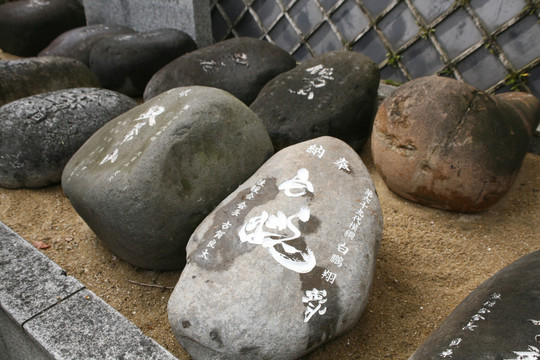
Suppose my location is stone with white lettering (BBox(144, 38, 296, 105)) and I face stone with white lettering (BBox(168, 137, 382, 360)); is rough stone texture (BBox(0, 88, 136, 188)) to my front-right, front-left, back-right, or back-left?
front-right

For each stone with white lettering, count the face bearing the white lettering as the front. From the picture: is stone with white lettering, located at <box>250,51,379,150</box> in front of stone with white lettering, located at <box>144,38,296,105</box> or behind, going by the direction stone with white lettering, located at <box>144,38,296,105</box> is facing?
in front

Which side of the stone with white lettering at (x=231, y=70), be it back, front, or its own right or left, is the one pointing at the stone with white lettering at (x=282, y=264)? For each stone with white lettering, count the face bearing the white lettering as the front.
front

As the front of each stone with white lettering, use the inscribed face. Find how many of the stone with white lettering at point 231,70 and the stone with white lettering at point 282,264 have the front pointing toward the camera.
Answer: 2

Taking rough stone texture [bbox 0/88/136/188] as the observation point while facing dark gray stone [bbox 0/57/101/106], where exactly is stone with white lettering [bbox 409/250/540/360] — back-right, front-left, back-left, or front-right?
back-right

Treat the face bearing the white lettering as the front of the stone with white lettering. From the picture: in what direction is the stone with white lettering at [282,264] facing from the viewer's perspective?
toward the camera

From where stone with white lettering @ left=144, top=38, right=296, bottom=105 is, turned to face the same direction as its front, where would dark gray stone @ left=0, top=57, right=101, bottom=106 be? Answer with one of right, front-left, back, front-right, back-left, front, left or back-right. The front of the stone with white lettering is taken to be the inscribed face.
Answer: right

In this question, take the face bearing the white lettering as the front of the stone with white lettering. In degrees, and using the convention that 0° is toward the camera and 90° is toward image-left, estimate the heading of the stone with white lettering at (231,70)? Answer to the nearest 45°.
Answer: approximately 0°

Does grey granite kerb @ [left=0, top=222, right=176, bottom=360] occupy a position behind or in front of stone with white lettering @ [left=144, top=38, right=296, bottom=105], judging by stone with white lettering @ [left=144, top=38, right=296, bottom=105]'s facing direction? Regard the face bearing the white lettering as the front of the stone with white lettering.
in front

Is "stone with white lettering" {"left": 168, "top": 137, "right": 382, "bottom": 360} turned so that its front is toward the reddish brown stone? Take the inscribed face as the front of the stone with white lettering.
no

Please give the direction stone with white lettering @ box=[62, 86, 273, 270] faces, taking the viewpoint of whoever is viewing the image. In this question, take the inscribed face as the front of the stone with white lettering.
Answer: facing the viewer and to the left of the viewer
